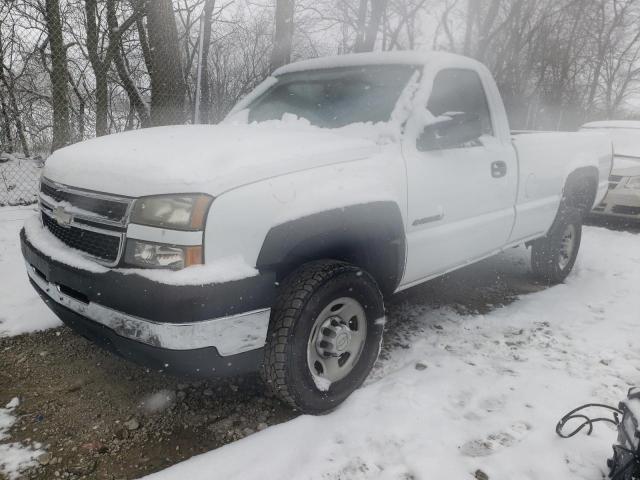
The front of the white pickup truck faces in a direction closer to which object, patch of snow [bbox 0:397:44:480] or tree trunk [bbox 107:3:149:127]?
the patch of snow

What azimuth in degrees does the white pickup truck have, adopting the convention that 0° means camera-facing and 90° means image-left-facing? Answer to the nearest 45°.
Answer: approximately 45°

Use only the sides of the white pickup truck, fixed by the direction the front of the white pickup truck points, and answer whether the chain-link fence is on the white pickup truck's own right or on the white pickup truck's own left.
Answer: on the white pickup truck's own right

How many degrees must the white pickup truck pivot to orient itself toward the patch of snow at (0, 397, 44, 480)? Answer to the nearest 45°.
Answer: approximately 45° to its right

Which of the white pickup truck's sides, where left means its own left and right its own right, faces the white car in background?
back

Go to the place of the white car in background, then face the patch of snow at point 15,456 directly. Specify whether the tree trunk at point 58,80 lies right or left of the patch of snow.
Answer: right

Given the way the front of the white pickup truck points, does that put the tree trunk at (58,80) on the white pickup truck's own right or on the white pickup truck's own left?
on the white pickup truck's own right

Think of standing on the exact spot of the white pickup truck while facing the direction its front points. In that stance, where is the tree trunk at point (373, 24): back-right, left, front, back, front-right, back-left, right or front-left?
back-right

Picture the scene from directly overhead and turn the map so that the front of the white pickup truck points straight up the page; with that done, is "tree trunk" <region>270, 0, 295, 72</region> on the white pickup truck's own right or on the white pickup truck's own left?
on the white pickup truck's own right

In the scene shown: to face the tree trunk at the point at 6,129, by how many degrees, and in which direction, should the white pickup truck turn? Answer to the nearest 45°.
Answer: approximately 90° to its right
